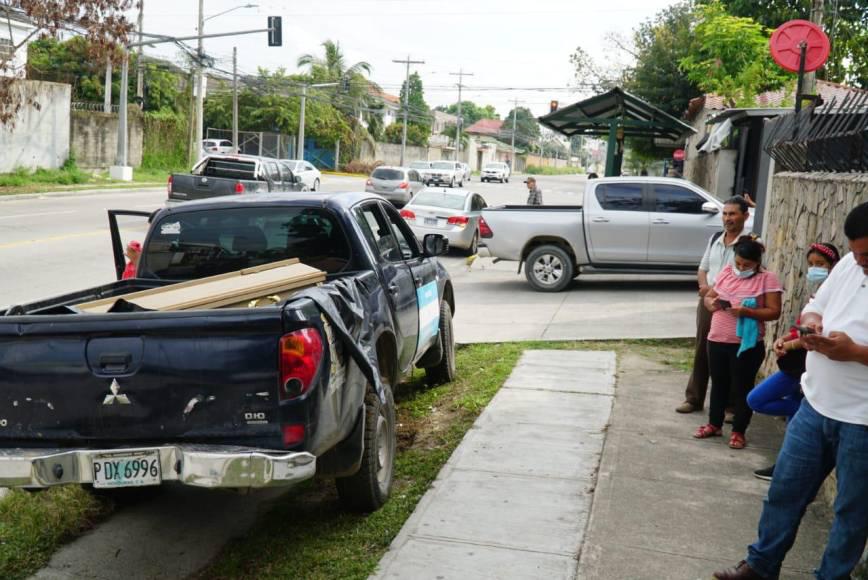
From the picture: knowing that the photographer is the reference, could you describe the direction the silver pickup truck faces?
facing to the right of the viewer

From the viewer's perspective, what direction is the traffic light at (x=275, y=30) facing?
away from the camera

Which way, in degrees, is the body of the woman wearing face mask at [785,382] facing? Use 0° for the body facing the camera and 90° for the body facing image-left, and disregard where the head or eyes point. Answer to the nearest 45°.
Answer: approximately 90°

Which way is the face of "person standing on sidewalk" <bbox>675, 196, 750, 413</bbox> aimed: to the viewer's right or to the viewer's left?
to the viewer's left

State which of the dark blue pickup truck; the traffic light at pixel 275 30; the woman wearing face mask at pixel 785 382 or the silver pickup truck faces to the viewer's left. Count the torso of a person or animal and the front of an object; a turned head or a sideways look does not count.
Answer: the woman wearing face mask

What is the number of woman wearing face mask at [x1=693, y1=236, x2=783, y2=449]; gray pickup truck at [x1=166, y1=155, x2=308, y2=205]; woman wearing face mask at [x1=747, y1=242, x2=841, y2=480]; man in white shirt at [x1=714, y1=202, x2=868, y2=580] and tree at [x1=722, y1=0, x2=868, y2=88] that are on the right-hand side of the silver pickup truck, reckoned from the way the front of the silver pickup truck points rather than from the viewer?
3

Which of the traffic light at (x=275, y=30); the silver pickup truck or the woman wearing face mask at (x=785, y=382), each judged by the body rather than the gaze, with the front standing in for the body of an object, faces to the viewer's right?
the silver pickup truck

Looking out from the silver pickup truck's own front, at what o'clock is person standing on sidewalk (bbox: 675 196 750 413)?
The person standing on sidewalk is roughly at 3 o'clock from the silver pickup truck.

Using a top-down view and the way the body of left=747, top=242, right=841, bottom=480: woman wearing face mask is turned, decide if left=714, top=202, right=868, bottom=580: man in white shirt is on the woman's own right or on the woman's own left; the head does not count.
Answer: on the woman's own left

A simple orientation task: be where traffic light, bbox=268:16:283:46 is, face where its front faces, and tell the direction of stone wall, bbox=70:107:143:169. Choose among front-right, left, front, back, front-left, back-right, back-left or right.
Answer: front-left

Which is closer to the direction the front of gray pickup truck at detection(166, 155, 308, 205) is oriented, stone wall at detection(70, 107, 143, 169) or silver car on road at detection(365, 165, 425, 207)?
the silver car on road

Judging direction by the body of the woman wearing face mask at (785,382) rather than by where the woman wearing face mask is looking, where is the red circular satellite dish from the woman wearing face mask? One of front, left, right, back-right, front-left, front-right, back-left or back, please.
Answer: right

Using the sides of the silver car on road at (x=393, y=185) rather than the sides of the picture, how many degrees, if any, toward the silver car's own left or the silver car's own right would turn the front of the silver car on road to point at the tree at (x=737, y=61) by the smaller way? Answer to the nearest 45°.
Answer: approximately 90° to the silver car's own right

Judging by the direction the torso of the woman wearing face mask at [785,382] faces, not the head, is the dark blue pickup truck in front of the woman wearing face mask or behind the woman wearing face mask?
in front

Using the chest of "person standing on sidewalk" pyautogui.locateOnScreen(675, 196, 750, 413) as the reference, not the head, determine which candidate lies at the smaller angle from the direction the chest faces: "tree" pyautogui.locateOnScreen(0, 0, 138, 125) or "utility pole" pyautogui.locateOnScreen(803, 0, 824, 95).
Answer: the tree

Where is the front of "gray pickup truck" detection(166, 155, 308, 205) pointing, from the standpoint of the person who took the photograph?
facing away from the viewer and to the right of the viewer

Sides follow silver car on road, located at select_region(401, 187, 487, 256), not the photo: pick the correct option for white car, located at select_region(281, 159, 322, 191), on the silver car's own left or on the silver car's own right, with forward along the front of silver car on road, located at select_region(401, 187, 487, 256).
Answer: on the silver car's own left

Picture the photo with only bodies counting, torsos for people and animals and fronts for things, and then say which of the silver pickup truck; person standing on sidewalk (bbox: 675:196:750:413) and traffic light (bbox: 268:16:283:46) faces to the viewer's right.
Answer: the silver pickup truck
